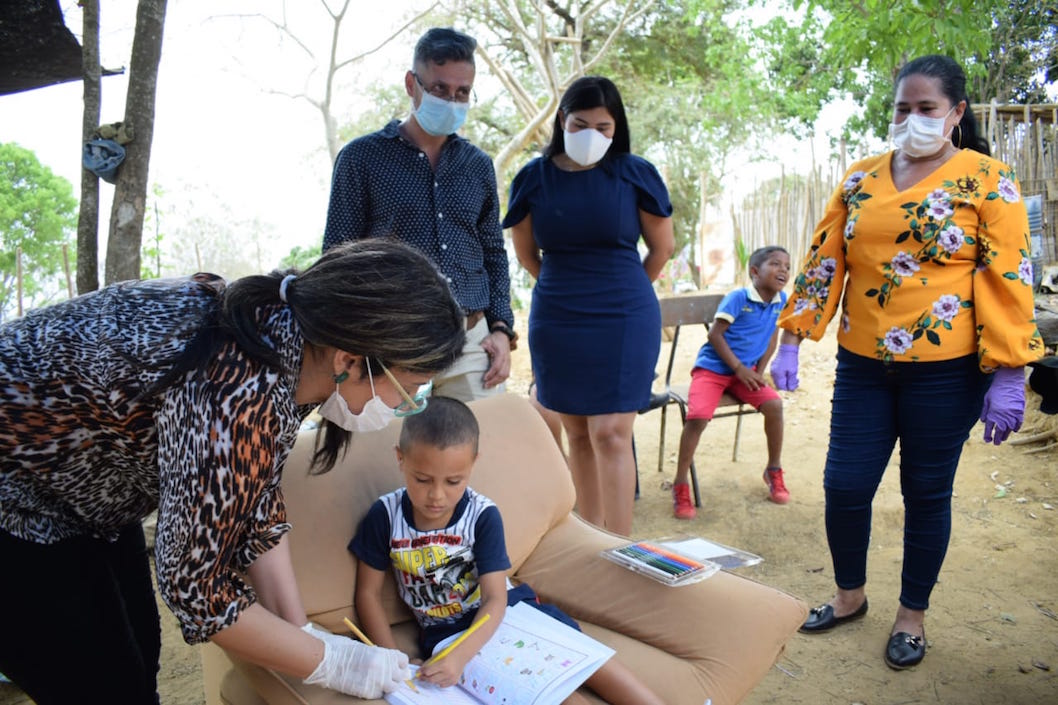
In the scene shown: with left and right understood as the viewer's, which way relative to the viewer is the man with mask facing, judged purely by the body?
facing the viewer and to the right of the viewer

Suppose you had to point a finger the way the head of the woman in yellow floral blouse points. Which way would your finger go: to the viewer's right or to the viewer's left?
to the viewer's left

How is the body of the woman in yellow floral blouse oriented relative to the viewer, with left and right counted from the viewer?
facing the viewer and to the left of the viewer

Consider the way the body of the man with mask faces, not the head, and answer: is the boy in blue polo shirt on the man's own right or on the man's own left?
on the man's own left

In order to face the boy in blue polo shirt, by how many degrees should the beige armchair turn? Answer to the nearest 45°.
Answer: approximately 135° to its left

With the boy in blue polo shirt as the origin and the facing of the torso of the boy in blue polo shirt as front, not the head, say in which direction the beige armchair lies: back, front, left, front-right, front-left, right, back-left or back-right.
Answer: front-right

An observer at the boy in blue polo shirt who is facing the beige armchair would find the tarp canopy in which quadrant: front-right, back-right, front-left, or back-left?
front-right

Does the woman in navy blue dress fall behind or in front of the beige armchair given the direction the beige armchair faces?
behind

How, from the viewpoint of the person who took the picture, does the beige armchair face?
facing the viewer

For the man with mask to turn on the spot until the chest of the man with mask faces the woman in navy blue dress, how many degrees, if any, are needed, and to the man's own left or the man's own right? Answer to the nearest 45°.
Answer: approximately 45° to the man's own left

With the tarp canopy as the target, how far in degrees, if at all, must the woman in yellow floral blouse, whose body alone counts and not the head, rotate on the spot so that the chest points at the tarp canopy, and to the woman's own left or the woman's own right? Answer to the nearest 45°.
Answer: approximately 45° to the woman's own right
